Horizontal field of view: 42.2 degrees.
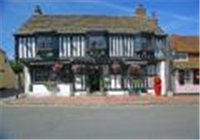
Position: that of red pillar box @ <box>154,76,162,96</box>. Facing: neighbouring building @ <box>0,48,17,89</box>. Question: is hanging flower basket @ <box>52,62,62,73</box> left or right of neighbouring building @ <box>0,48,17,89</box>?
left

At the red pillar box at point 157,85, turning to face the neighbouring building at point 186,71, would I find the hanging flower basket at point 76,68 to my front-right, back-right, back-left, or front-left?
back-left

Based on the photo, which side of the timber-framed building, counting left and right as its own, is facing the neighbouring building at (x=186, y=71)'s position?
left

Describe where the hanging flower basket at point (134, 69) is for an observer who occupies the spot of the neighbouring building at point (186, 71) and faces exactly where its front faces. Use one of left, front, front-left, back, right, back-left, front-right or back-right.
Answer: front-right

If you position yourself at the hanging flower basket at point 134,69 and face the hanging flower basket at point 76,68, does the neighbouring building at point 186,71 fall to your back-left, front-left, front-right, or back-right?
back-right

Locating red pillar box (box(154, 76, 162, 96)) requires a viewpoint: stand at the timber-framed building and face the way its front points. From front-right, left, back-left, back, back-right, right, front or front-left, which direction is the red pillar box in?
left

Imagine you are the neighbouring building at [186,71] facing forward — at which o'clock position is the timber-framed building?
The timber-framed building is roughly at 2 o'clock from the neighbouring building.

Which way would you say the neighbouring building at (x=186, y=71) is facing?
toward the camera

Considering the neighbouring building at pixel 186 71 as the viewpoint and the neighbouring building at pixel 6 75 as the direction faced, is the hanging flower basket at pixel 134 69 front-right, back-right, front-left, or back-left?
front-left

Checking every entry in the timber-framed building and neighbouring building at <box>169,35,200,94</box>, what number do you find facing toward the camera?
2

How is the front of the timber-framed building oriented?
toward the camera

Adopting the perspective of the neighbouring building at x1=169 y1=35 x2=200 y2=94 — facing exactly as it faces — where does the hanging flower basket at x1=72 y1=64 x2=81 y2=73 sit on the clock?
The hanging flower basket is roughly at 2 o'clock from the neighbouring building.

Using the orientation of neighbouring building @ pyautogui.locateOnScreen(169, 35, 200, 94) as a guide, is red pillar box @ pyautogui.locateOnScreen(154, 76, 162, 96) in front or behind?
in front
